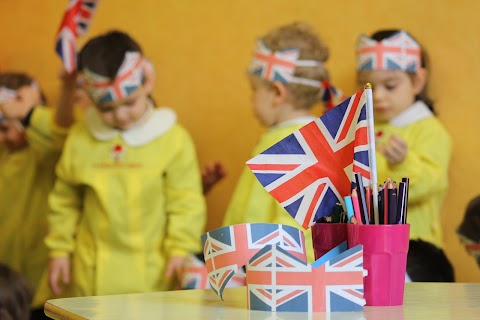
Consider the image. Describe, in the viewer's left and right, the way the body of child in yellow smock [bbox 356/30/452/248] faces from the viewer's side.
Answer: facing the viewer and to the left of the viewer

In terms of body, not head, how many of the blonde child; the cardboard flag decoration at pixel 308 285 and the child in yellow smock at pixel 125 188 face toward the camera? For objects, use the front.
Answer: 2

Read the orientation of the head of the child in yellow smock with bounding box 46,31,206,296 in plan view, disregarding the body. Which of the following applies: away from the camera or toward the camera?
toward the camera

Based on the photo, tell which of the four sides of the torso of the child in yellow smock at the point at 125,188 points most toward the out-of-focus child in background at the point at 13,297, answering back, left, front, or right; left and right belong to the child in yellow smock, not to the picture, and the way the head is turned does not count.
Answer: front

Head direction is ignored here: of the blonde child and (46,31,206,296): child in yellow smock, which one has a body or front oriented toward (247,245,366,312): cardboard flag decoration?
the child in yellow smock

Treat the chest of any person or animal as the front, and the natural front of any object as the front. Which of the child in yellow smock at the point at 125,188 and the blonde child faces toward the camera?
the child in yellow smock

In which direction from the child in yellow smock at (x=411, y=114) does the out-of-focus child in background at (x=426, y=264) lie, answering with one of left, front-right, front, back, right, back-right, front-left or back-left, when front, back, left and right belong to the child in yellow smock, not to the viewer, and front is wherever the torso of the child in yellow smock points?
front-left

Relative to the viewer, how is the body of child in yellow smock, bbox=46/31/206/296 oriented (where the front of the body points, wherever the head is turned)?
toward the camera

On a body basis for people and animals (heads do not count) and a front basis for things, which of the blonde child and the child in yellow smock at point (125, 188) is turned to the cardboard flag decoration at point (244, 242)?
the child in yellow smock

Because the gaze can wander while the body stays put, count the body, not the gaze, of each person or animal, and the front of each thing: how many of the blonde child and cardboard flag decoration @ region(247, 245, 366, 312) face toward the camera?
1

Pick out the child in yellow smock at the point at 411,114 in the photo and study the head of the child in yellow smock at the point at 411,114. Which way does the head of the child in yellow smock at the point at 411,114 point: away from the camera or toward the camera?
toward the camera

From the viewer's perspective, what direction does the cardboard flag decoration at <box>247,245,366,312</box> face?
toward the camera
